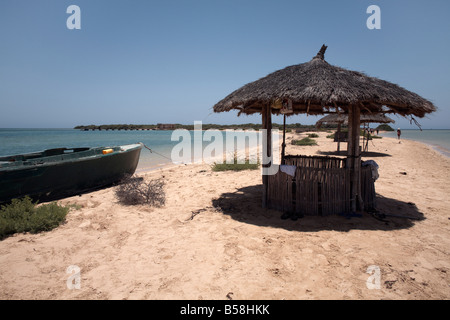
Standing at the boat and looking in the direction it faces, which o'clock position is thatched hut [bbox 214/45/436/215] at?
The thatched hut is roughly at 3 o'clock from the boat.

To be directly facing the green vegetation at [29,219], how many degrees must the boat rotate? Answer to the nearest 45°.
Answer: approximately 135° to its right

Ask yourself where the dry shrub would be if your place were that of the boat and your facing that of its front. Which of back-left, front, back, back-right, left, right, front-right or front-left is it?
right

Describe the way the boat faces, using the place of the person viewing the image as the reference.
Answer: facing away from the viewer and to the right of the viewer
